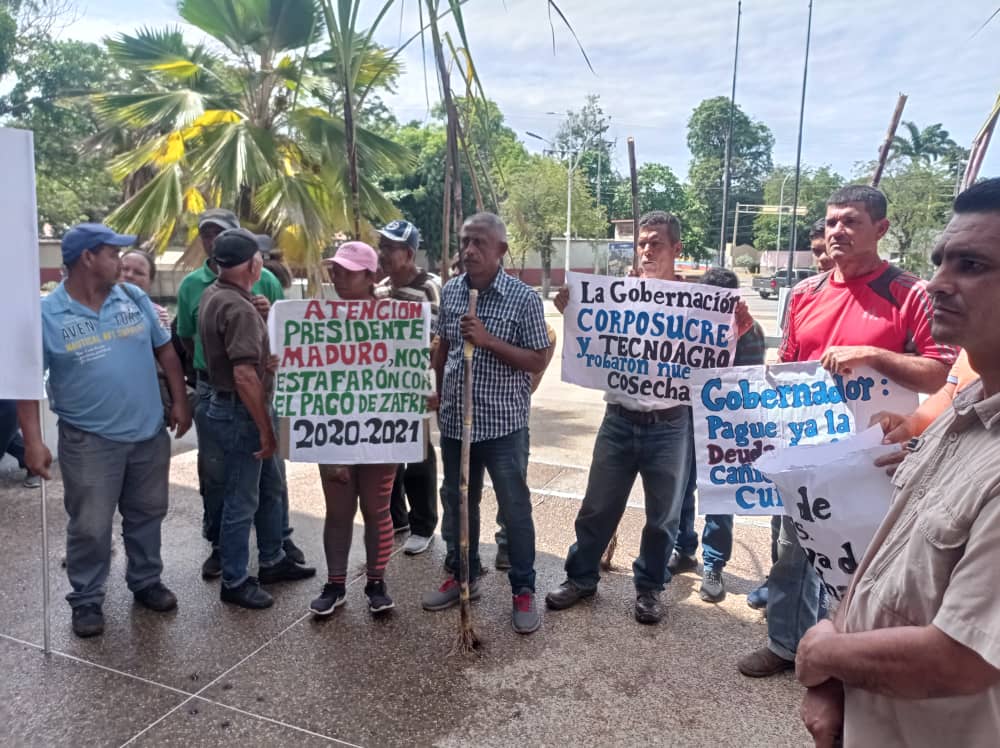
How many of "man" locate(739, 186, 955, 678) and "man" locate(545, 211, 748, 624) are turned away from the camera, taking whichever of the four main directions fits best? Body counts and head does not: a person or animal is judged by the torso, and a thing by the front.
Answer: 0

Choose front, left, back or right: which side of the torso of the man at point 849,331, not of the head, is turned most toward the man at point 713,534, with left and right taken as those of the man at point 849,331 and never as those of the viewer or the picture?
right

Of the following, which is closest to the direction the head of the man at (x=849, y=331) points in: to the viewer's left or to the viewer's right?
to the viewer's left

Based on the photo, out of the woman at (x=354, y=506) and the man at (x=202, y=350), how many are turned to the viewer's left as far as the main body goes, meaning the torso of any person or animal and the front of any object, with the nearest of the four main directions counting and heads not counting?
0

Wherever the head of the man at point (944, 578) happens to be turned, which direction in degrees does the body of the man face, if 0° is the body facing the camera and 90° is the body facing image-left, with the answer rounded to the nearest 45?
approximately 45°

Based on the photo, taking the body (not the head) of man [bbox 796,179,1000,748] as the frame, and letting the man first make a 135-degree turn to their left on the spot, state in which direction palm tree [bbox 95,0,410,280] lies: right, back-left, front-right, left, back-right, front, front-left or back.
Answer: back-left

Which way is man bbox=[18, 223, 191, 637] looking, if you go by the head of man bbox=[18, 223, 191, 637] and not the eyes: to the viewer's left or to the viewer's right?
to the viewer's right
